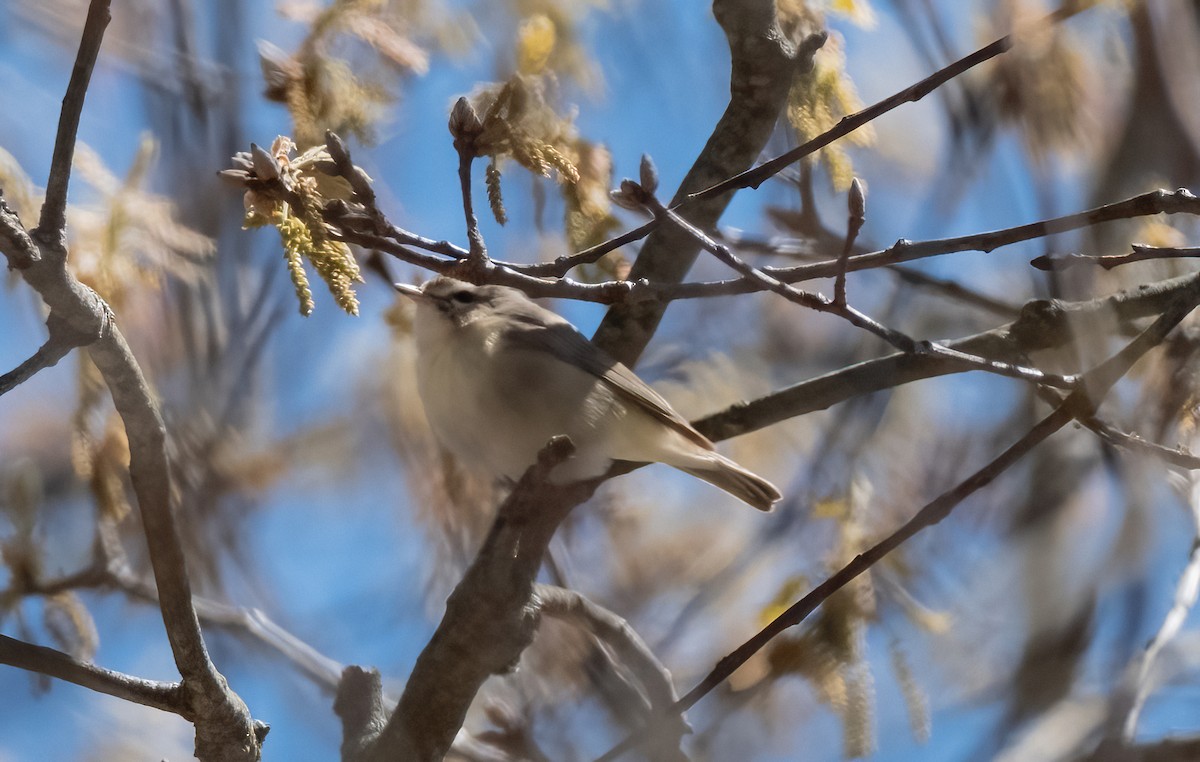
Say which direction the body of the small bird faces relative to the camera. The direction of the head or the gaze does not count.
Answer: to the viewer's left

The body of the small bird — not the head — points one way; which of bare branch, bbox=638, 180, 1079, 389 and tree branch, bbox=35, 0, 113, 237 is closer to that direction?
the tree branch

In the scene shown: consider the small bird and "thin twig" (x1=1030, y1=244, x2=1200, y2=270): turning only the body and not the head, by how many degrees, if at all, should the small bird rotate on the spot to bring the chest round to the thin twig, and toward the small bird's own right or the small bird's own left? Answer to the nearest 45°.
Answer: approximately 135° to the small bird's own left
